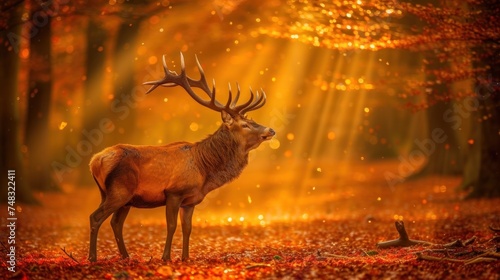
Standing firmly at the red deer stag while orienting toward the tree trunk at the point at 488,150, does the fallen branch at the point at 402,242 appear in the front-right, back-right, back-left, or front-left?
front-right

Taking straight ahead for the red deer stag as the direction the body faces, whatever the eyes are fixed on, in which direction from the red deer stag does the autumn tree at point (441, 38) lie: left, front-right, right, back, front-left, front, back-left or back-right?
front-left

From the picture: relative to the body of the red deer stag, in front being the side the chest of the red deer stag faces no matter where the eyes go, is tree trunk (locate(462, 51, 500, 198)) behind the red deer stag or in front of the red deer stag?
in front

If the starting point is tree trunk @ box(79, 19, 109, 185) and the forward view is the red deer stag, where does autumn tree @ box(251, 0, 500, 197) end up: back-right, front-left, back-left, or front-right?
front-left

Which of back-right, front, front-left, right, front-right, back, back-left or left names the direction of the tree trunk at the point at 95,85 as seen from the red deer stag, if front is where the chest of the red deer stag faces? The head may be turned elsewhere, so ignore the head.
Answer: left

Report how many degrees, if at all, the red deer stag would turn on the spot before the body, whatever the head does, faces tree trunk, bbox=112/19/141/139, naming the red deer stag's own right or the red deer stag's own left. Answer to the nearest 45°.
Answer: approximately 90° to the red deer stag's own left

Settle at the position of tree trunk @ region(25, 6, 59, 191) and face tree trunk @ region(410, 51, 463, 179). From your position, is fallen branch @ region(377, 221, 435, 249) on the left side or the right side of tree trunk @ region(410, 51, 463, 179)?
right

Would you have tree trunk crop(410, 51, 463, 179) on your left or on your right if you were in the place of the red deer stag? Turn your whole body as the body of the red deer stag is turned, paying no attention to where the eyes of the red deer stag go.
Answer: on your left

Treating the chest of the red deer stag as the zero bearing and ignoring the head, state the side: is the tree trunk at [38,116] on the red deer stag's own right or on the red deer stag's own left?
on the red deer stag's own left

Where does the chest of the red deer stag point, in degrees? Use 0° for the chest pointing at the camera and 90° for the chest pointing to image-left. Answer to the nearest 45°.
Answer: approximately 270°

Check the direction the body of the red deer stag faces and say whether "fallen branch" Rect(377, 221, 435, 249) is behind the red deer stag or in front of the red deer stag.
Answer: in front
